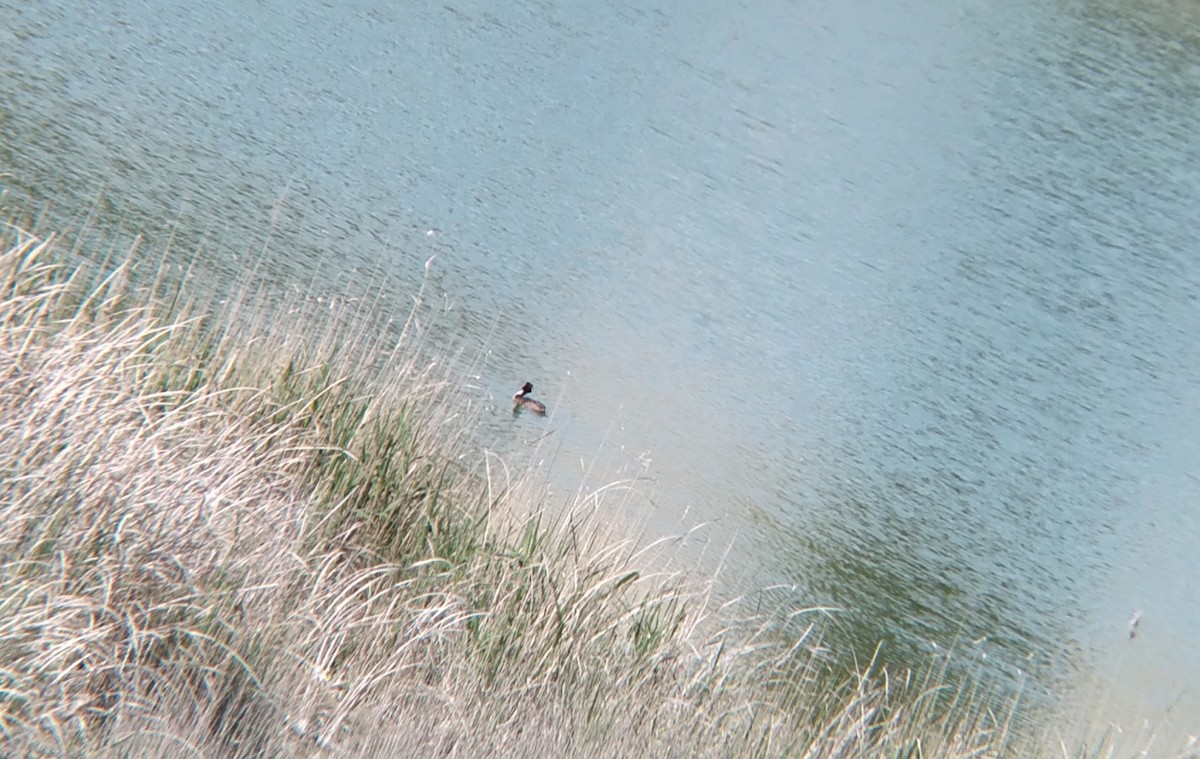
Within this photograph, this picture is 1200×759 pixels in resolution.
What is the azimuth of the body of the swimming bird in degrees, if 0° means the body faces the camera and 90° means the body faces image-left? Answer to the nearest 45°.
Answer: approximately 90°
